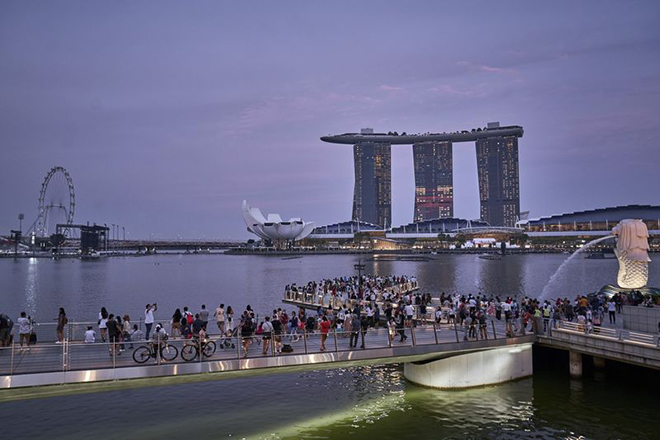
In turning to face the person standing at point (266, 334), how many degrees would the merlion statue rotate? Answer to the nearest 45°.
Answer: approximately 90° to its left

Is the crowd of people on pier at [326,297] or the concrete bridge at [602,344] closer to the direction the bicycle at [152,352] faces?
the concrete bridge

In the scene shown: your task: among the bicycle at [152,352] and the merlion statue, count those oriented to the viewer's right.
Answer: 1

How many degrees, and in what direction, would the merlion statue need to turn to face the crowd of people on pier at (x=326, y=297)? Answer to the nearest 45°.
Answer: approximately 45° to its left

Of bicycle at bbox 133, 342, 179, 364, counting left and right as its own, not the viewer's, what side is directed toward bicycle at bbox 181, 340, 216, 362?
front

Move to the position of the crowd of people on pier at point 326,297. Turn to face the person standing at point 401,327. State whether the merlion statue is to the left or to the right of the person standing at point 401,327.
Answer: left

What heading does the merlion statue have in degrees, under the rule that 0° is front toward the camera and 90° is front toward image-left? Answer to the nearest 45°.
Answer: approximately 135°

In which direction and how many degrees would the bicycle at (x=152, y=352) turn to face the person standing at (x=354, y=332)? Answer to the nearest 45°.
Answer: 0° — it already faces them
